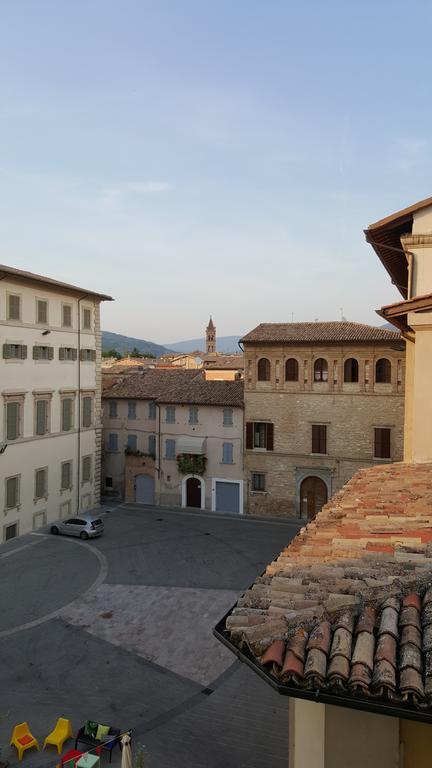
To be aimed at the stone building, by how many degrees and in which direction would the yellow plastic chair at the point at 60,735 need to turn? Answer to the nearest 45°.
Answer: approximately 180°

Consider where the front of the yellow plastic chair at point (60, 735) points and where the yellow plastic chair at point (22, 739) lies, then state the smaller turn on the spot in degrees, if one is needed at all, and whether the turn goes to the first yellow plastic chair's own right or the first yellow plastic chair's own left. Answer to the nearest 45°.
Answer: approximately 45° to the first yellow plastic chair's own right

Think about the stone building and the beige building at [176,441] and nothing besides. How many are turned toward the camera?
2

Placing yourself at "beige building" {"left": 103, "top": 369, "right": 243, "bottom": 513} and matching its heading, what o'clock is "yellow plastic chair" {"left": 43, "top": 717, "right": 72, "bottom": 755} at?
The yellow plastic chair is roughly at 12 o'clock from the beige building.

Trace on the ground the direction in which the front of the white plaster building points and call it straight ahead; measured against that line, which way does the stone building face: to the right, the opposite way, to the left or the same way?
to the right

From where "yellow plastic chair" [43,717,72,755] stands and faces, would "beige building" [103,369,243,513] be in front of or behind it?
behind
